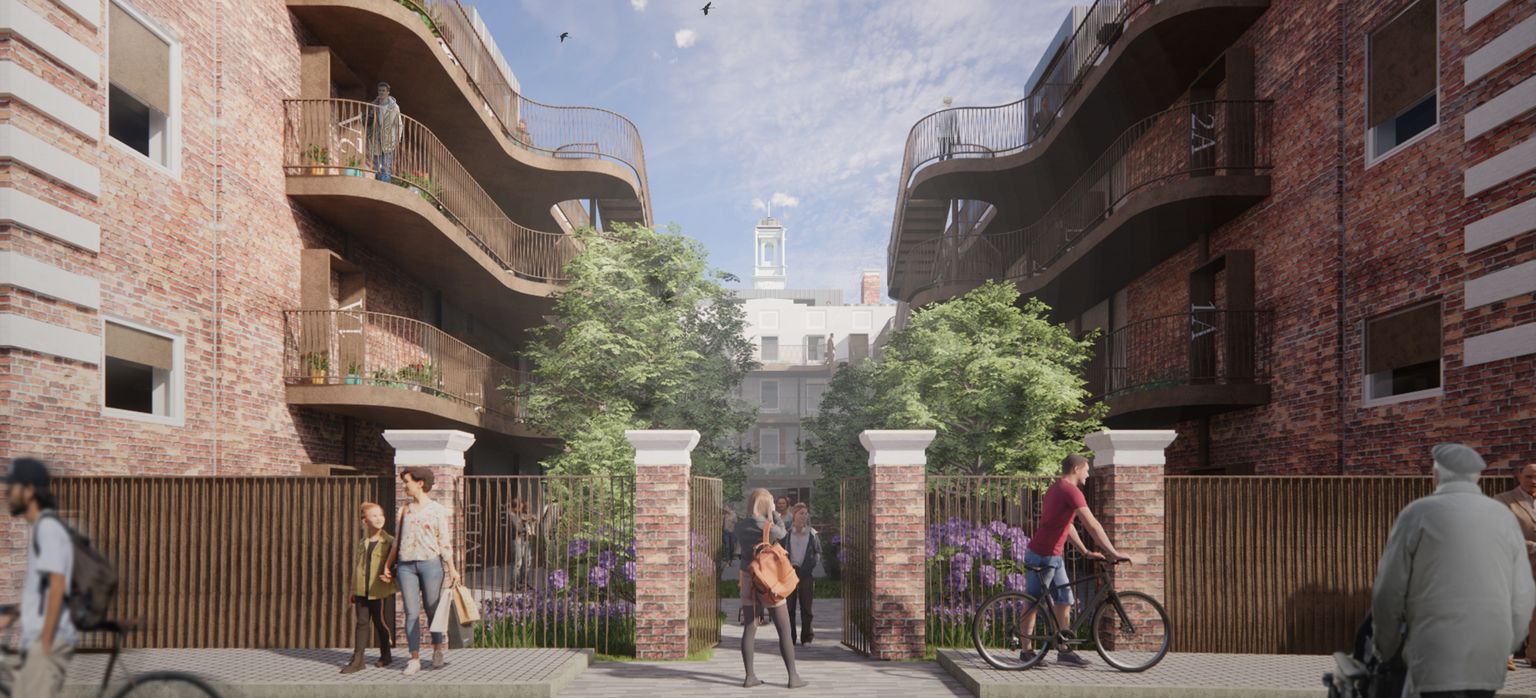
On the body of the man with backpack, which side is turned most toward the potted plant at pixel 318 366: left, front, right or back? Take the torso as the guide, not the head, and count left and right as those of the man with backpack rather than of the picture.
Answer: right

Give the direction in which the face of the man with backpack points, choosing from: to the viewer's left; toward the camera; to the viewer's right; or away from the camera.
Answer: to the viewer's left

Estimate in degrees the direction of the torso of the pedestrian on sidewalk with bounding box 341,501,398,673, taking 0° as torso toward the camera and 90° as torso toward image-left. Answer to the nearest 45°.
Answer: approximately 45°

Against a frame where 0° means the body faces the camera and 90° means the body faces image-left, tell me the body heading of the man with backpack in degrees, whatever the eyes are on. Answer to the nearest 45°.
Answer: approximately 90°

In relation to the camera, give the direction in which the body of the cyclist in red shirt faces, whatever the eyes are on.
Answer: to the viewer's right

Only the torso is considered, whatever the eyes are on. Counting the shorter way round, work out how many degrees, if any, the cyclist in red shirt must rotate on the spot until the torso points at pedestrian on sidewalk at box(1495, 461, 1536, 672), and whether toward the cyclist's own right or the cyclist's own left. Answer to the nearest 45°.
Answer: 0° — they already face them

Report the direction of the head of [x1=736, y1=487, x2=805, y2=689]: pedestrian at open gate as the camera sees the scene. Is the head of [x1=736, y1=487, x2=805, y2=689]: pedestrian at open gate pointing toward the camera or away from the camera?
away from the camera

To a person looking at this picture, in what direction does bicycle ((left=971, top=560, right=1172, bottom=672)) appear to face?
facing to the right of the viewer

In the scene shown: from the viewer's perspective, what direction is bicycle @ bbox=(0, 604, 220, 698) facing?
to the viewer's left

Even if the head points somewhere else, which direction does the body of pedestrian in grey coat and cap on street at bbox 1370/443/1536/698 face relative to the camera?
away from the camera

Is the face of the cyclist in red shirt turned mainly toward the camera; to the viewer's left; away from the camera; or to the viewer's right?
to the viewer's right
